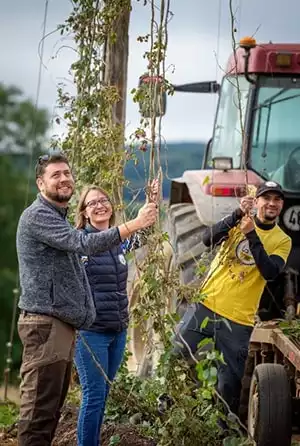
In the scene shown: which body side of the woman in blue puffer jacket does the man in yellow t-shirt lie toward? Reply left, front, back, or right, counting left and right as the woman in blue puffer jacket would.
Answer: left

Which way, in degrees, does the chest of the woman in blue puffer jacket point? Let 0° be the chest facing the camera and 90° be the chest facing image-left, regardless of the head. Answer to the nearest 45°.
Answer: approximately 315°

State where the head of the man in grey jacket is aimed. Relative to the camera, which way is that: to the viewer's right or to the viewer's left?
to the viewer's right

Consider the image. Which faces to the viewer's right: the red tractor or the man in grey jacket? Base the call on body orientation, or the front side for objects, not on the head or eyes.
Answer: the man in grey jacket

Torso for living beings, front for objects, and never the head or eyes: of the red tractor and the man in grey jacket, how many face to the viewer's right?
1

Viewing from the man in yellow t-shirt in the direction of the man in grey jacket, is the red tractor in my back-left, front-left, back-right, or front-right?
back-right

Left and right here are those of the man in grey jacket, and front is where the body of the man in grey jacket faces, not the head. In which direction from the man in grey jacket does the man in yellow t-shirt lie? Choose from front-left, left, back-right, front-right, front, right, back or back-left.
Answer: front-left
